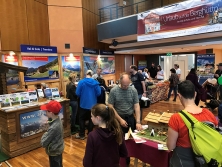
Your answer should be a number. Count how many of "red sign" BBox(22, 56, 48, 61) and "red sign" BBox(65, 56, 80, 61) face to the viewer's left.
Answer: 0

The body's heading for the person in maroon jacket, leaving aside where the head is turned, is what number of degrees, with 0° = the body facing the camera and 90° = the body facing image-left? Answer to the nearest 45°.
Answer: approximately 135°

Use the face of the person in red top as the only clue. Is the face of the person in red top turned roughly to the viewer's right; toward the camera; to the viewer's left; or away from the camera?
away from the camera

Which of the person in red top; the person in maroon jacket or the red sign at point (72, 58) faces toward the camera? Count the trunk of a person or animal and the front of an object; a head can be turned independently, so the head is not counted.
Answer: the red sign

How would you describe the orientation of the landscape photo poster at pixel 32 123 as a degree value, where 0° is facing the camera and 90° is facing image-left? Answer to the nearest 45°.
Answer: approximately 315°
